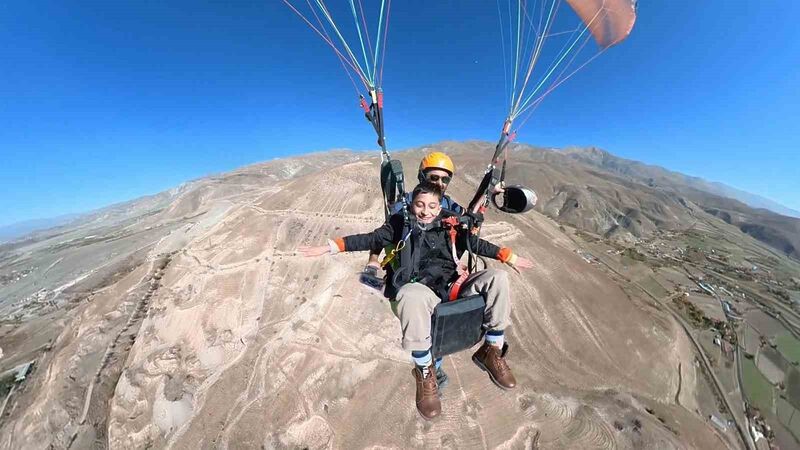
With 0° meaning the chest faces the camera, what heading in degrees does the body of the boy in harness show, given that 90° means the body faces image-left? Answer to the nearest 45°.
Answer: approximately 0°

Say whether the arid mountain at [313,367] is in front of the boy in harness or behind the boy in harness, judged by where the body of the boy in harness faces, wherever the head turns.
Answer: behind
